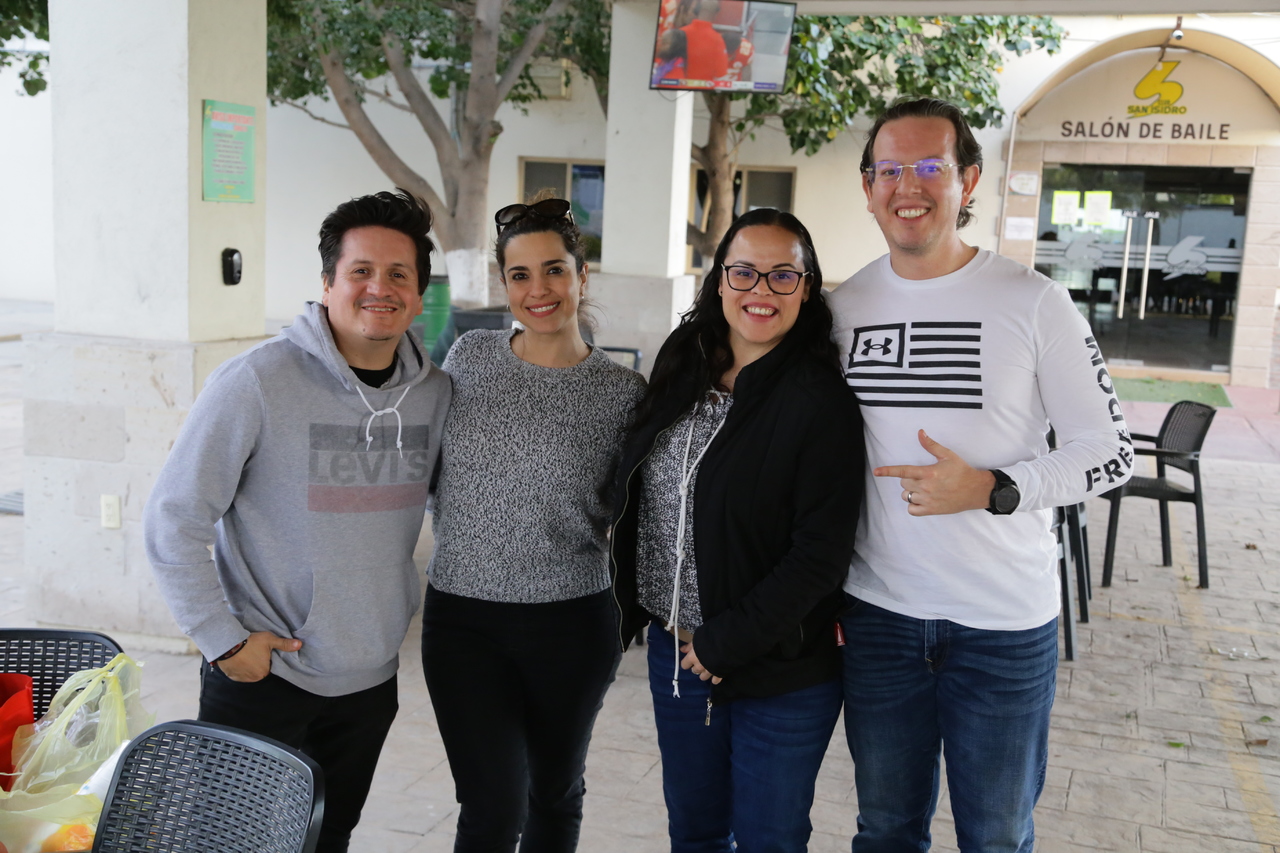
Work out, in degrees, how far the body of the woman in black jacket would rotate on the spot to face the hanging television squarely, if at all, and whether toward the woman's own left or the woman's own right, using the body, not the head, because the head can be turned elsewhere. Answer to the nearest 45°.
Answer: approximately 135° to the woman's own right

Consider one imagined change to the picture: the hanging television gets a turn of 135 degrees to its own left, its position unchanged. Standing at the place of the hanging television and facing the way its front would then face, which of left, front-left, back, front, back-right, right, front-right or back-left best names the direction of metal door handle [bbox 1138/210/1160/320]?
front

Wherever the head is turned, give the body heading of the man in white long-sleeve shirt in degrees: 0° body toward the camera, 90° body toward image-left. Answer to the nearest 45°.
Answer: approximately 45°

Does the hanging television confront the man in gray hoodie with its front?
yes

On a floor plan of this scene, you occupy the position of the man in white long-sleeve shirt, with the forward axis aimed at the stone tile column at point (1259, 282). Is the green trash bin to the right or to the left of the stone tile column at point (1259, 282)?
left

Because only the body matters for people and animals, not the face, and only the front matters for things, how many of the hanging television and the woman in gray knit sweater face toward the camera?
2

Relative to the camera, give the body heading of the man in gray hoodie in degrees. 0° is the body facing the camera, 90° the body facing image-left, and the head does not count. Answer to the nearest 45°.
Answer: approximately 315°

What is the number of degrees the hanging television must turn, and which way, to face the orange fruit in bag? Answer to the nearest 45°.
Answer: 0° — it already faces it
